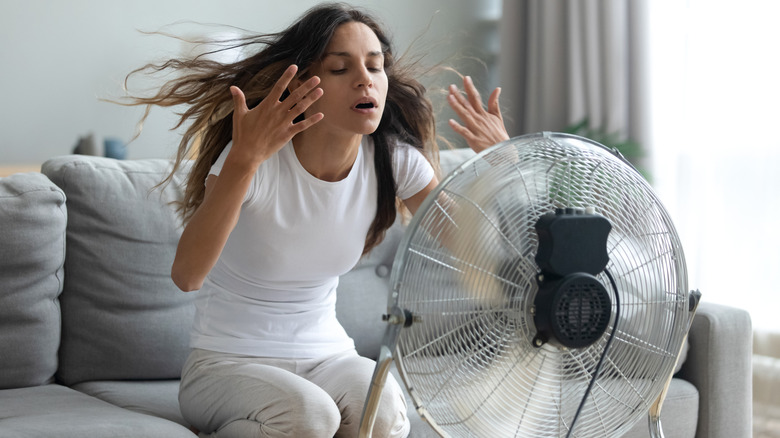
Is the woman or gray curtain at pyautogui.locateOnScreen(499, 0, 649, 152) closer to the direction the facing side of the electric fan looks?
the woman

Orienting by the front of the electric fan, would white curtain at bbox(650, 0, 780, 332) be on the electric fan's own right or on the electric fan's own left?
on the electric fan's own right

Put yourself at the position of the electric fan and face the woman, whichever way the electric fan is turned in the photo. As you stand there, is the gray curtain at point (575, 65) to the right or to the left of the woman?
right

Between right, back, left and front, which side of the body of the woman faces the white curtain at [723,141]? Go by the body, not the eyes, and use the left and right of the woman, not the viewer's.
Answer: left

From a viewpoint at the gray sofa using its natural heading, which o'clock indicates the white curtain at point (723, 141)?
The white curtain is roughly at 8 o'clock from the gray sofa.

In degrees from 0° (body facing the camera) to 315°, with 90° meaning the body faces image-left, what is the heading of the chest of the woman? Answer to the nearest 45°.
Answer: approximately 315°

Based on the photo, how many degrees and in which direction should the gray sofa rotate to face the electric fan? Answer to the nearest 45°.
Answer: approximately 45° to its left

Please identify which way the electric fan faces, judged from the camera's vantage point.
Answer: facing away from the viewer and to the left of the viewer

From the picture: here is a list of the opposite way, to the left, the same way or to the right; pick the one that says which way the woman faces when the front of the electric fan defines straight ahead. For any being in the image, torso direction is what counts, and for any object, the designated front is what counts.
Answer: the opposite way

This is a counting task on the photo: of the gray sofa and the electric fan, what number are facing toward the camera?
1

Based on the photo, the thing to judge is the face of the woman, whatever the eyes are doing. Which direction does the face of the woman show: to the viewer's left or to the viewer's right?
to the viewer's right

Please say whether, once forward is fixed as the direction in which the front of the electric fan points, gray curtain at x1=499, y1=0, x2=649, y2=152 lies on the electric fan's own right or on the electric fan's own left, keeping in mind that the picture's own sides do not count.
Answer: on the electric fan's own right

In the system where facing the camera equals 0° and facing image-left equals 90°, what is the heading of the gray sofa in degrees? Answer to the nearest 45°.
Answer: approximately 0°
